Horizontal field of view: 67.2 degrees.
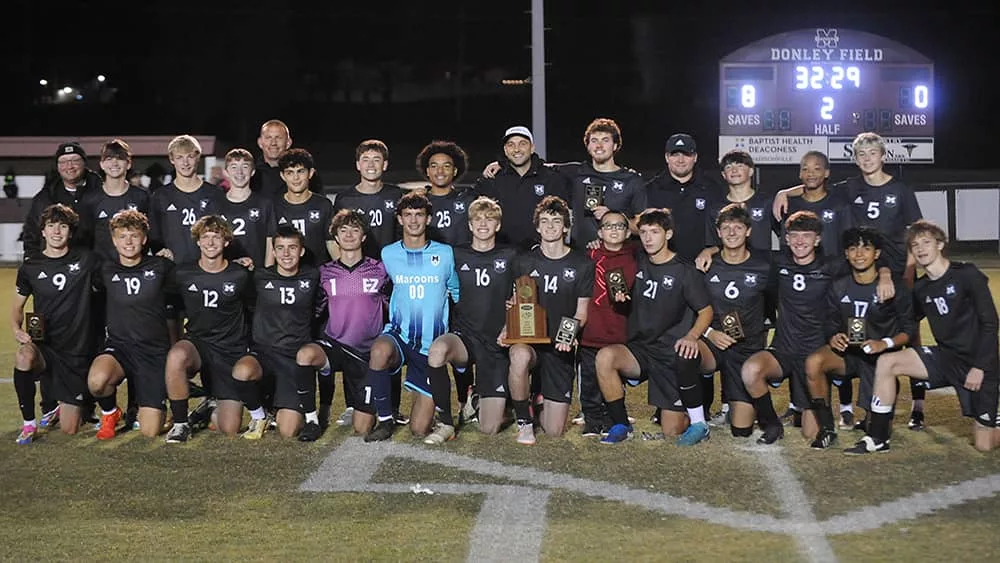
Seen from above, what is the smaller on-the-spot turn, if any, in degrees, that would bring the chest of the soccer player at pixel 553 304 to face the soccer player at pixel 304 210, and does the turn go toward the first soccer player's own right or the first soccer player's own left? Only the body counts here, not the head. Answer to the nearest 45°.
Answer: approximately 90° to the first soccer player's own right

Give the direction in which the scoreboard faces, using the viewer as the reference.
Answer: facing the viewer

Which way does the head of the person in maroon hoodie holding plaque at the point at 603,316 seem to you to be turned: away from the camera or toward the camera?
toward the camera

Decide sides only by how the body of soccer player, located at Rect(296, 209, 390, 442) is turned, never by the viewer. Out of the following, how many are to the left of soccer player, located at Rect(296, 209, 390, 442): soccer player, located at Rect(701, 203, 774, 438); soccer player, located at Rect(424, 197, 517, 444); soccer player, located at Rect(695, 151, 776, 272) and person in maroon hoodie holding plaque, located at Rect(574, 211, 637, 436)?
4

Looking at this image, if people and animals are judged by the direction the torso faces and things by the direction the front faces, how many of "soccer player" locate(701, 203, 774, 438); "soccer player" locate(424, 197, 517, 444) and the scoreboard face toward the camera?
3

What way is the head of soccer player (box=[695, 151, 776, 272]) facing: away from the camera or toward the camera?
toward the camera

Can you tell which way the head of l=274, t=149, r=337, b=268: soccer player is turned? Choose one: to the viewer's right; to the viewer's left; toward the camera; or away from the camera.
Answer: toward the camera

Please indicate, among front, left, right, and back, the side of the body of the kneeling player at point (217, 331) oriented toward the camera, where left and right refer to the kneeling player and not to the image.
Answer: front

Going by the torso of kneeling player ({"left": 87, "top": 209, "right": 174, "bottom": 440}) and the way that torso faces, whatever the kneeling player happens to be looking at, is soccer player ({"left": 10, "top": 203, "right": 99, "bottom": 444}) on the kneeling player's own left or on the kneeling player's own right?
on the kneeling player's own right

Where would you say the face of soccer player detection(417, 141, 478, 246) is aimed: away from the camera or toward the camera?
toward the camera

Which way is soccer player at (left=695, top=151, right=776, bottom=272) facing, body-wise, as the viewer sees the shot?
toward the camera

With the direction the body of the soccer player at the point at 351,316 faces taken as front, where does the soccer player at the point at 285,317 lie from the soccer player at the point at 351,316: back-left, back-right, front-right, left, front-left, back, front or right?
right

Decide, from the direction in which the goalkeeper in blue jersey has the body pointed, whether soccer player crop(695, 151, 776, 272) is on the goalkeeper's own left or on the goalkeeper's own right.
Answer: on the goalkeeper's own left

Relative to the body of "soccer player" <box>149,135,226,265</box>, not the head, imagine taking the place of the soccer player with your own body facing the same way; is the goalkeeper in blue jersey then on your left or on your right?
on your left

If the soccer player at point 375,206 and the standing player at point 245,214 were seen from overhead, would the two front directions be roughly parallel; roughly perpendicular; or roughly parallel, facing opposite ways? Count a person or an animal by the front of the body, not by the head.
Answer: roughly parallel

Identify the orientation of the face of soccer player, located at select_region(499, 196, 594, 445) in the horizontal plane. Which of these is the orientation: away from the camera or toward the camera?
toward the camera

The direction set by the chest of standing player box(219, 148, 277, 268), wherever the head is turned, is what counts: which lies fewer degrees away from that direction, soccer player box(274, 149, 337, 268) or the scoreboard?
the soccer player
